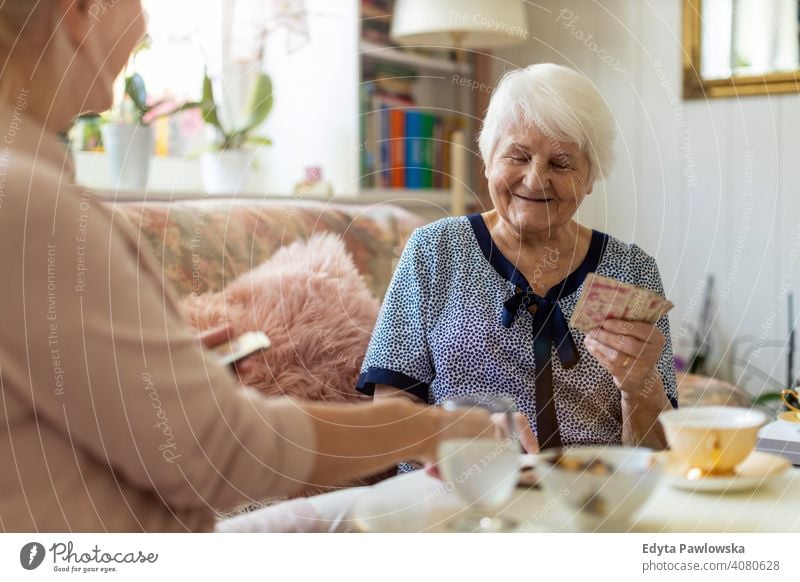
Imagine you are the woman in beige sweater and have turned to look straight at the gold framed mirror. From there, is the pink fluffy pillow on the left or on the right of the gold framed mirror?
left

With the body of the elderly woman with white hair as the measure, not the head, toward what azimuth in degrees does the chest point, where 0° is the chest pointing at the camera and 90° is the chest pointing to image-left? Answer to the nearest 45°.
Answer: approximately 0°

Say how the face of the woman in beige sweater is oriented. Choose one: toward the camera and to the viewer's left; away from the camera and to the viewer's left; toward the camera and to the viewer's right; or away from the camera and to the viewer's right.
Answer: away from the camera and to the viewer's right
